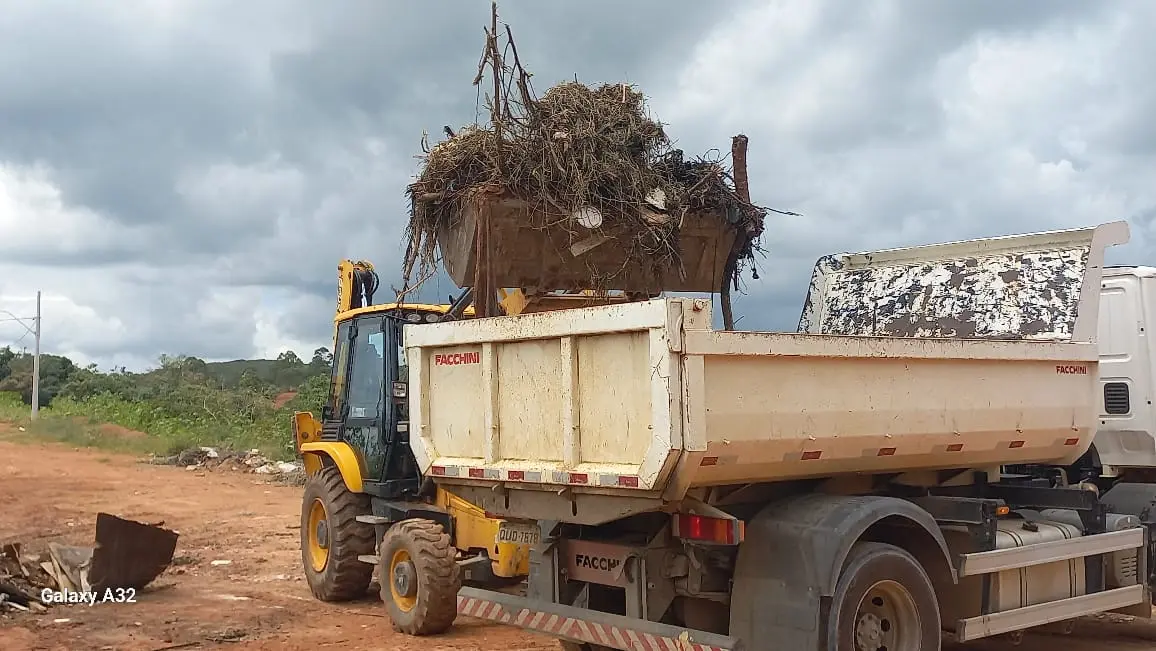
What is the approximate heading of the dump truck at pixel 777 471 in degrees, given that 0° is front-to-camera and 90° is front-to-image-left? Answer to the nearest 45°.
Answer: approximately 225°

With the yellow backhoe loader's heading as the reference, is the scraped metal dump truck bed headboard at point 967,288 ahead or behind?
ahead

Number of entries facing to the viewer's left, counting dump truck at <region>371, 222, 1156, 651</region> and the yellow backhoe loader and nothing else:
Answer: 0

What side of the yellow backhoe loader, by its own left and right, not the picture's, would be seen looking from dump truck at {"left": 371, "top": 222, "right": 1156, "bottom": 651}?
front
